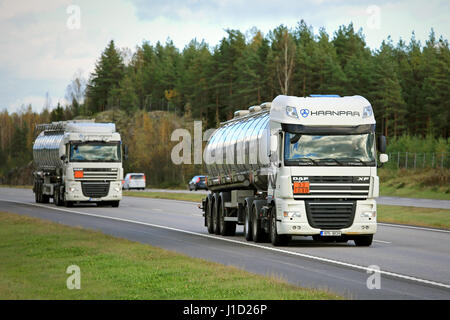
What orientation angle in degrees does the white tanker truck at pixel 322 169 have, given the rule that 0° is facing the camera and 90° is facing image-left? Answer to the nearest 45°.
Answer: approximately 315°
